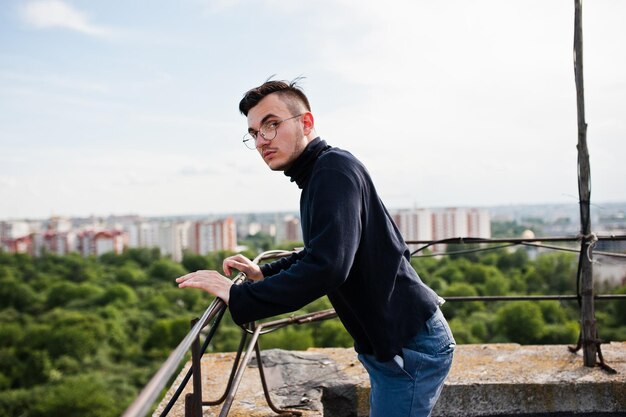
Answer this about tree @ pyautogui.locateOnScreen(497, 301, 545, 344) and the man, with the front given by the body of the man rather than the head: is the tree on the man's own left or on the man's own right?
on the man's own right

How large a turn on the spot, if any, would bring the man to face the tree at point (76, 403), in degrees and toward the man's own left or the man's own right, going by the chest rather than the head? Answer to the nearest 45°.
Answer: approximately 45° to the man's own right

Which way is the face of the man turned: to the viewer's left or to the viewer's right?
to the viewer's left

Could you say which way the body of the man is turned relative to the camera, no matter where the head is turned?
to the viewer's left

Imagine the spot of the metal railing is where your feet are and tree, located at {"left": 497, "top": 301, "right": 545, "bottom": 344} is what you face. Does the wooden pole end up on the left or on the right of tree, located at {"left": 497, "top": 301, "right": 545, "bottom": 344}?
right

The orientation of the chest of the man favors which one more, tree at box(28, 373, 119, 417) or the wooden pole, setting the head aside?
the tree

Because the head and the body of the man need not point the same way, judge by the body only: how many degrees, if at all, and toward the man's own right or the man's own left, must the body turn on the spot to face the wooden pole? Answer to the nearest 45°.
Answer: approximately 135° to the man's own right
